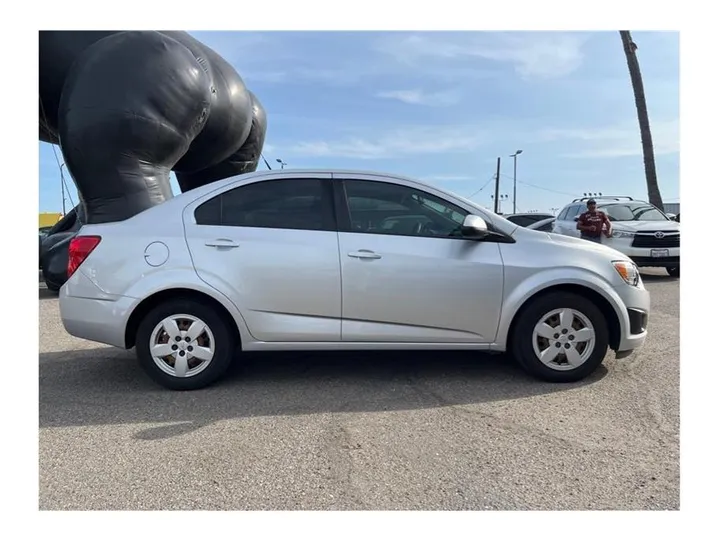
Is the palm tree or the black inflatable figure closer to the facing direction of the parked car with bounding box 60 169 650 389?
the palm tree

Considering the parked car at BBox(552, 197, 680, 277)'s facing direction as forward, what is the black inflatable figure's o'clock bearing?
The black inflatable figure is roughly at 3 o'clock from the parked car.

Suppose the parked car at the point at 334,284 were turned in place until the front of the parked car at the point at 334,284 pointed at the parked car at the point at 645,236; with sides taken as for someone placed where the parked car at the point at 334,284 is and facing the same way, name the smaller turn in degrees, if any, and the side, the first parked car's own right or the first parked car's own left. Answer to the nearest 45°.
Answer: approximately 45° to the first parked car's own left

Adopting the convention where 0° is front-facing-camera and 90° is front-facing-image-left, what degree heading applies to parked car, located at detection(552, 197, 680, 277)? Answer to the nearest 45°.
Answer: approximately 315°

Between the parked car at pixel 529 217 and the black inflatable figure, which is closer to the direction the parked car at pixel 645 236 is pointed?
the black inflatable figure

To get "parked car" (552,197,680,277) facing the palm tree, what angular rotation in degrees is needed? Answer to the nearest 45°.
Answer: approximately 135° to its left

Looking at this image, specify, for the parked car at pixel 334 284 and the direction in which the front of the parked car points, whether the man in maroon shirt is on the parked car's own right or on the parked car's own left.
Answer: on the parked car's own left

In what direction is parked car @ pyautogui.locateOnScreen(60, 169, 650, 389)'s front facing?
to the viewer's right

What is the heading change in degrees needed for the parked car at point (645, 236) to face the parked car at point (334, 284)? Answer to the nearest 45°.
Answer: approximately 45° to its right
